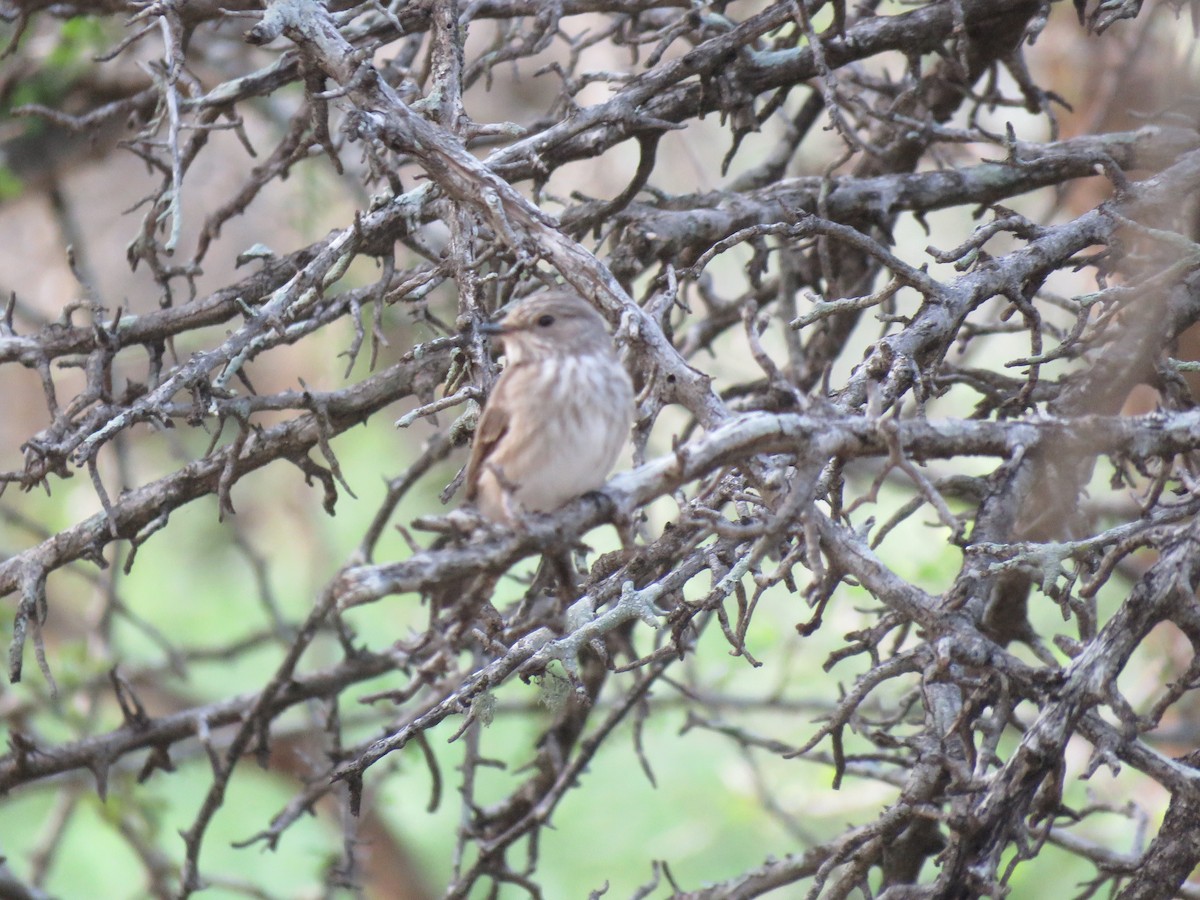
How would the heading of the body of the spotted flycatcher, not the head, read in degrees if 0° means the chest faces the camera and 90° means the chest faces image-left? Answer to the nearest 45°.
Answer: approximately 315°
